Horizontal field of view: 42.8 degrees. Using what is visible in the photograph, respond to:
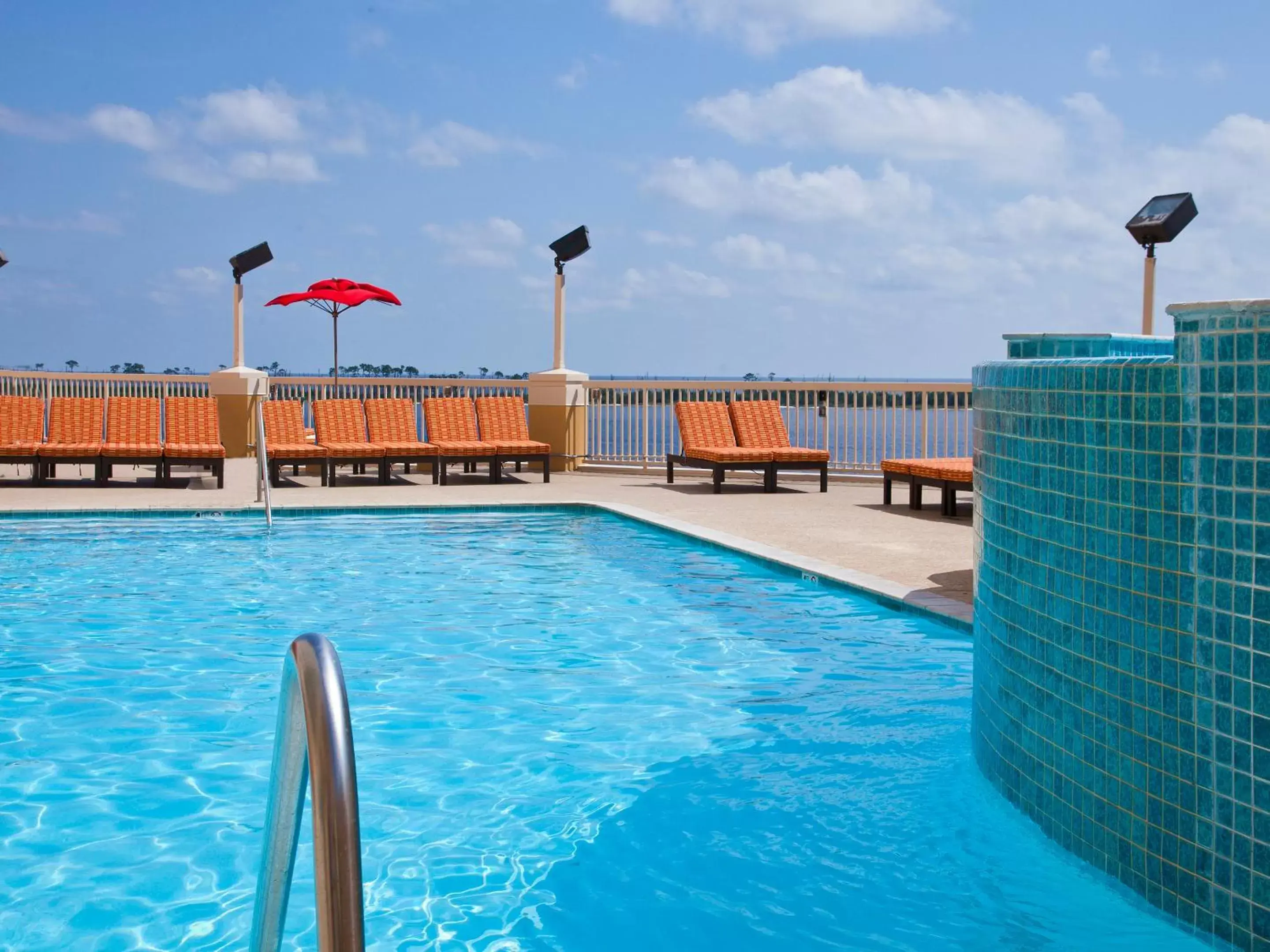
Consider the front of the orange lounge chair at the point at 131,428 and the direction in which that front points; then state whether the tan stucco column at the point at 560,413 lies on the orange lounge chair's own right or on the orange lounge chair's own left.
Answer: on the orange lounge chair's own left

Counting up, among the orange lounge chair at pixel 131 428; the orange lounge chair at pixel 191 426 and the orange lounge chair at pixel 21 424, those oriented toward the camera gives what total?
3

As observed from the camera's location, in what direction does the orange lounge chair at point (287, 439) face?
facing the viewer and to the right of the viewer

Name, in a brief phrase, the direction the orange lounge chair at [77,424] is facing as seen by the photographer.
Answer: facing the viewer

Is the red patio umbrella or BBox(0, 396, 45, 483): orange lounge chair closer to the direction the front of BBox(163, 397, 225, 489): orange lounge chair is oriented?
the orange lounge chair

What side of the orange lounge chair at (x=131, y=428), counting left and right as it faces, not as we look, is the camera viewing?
front

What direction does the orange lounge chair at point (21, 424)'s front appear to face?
toward the camera

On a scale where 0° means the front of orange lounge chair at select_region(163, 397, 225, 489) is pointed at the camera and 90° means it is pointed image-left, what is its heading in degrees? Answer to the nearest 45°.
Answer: approximately 0°

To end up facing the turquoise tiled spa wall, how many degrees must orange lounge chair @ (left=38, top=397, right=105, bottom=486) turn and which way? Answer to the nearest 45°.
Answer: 0° — it already faces it

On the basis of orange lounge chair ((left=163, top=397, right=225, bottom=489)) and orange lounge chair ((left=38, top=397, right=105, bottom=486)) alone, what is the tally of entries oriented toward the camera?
2
